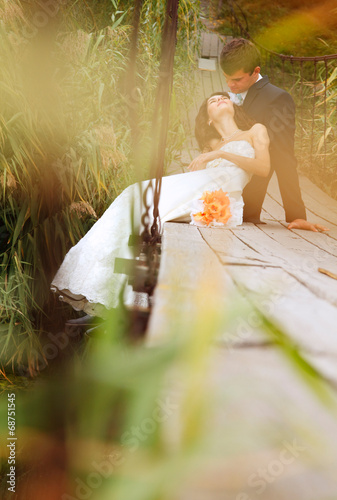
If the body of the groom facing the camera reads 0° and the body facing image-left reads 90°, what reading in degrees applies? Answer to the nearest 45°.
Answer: approximately 45°

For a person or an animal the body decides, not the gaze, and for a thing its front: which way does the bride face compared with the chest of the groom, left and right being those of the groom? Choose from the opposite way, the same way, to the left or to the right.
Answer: the same way
